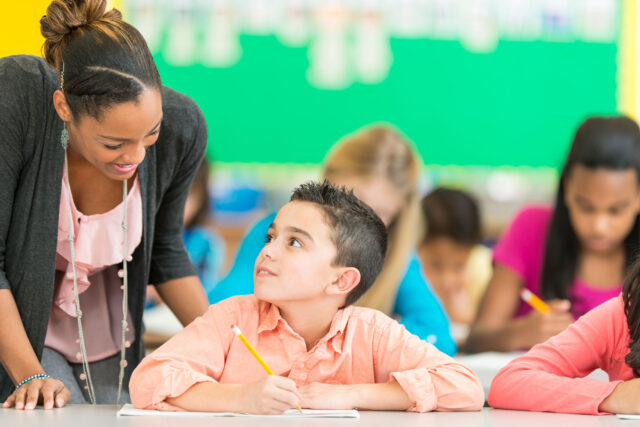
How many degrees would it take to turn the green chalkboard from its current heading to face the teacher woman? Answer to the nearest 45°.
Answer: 0° — it already faces them

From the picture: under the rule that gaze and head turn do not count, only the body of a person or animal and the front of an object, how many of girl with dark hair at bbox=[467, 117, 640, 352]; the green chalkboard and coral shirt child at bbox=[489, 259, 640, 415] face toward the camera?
3

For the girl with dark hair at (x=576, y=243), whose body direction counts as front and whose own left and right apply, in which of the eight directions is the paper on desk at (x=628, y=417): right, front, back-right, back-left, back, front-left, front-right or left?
front

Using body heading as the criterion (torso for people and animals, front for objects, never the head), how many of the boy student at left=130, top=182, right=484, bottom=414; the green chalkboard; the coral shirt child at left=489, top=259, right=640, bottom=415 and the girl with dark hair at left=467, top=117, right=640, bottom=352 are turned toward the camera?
4

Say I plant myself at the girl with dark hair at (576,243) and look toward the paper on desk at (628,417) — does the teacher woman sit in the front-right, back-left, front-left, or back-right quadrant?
front-right

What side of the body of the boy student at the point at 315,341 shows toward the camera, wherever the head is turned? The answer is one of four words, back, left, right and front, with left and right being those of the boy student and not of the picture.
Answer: front

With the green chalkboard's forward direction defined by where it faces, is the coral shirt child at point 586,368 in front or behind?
in front

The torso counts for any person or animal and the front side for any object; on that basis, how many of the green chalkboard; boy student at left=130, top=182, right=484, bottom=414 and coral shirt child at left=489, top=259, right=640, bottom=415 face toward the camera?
3

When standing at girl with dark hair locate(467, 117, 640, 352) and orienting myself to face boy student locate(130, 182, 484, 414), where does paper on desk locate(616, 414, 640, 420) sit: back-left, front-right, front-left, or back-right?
front-left

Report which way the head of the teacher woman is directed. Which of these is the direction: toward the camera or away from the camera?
toward the camera

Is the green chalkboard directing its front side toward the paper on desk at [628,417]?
yes

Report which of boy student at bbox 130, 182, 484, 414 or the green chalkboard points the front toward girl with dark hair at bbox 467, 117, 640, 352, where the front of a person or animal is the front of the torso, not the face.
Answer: the green chalkboard

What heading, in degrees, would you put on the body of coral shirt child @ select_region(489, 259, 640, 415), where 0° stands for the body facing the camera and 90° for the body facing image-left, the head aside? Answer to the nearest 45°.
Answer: approximately 0°

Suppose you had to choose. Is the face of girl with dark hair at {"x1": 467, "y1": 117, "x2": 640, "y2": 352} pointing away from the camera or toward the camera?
toward the camera

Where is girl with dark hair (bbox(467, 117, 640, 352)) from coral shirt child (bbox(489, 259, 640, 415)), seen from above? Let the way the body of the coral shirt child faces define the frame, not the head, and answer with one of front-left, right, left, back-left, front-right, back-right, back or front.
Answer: back

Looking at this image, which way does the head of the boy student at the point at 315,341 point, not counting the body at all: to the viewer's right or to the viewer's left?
to the viewer's left

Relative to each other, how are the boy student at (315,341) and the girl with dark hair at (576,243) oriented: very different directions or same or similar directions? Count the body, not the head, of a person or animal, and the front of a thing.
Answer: same or similar directions
